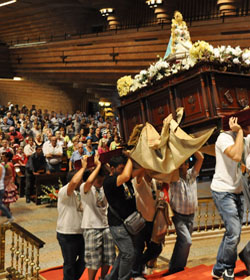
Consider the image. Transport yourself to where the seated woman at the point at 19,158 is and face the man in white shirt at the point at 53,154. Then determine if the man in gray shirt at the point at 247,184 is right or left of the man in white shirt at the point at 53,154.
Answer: right

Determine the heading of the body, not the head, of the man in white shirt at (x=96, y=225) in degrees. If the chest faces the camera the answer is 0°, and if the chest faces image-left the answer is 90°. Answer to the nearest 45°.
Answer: approximately 315°

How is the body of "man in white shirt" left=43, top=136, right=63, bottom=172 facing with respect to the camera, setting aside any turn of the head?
toward the camera

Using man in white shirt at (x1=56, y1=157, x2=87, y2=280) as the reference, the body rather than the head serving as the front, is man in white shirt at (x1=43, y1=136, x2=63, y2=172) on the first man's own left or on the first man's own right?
on the first man's own left

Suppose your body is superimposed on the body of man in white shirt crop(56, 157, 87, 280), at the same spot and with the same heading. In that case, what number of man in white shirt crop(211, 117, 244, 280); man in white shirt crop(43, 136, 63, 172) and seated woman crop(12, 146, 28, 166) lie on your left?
2
